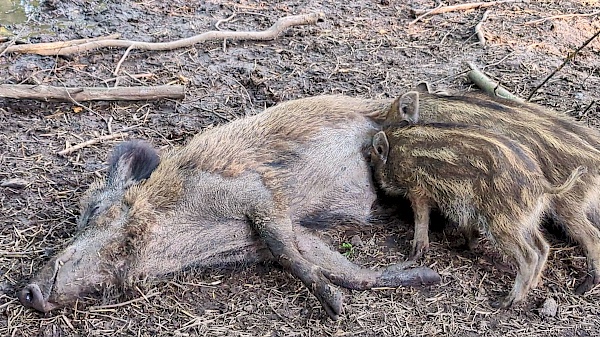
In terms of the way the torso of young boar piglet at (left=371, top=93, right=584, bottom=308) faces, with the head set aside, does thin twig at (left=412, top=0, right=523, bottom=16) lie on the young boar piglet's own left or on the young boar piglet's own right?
on the young boar piglet's own right

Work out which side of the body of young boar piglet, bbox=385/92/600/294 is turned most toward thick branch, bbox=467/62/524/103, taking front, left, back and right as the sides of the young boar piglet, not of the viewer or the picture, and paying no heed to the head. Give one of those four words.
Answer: right

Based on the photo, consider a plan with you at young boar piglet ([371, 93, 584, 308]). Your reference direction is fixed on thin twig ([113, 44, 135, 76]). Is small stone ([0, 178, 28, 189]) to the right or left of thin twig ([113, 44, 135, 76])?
left

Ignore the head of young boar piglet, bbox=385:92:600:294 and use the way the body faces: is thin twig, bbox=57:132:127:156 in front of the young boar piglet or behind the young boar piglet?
in front

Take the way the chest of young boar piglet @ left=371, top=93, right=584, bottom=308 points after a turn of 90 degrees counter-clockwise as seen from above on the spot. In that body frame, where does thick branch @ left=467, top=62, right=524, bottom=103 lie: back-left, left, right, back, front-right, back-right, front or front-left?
back

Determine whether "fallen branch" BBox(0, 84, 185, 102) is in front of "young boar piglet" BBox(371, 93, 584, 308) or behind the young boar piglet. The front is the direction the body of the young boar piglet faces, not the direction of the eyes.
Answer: in front

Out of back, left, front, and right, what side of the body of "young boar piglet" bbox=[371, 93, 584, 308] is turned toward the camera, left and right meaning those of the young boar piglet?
left

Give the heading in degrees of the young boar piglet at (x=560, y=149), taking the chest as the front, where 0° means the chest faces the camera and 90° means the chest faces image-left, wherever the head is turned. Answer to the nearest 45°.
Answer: approximately 90°

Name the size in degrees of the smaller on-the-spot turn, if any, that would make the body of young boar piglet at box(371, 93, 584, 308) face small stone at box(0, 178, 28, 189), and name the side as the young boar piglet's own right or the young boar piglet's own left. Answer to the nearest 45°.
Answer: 0° — it already faces it

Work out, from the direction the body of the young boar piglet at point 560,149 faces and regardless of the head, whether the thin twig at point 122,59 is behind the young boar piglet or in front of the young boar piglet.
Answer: in front

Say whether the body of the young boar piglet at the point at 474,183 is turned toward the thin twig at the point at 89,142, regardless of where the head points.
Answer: yes

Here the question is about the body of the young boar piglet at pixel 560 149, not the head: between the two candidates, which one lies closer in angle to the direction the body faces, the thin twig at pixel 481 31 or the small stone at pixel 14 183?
the small stone

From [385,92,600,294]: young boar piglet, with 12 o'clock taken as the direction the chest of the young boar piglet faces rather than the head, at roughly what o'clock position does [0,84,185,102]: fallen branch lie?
The fallen branch is roughly at 12 o'clock from the young boar piglet.
